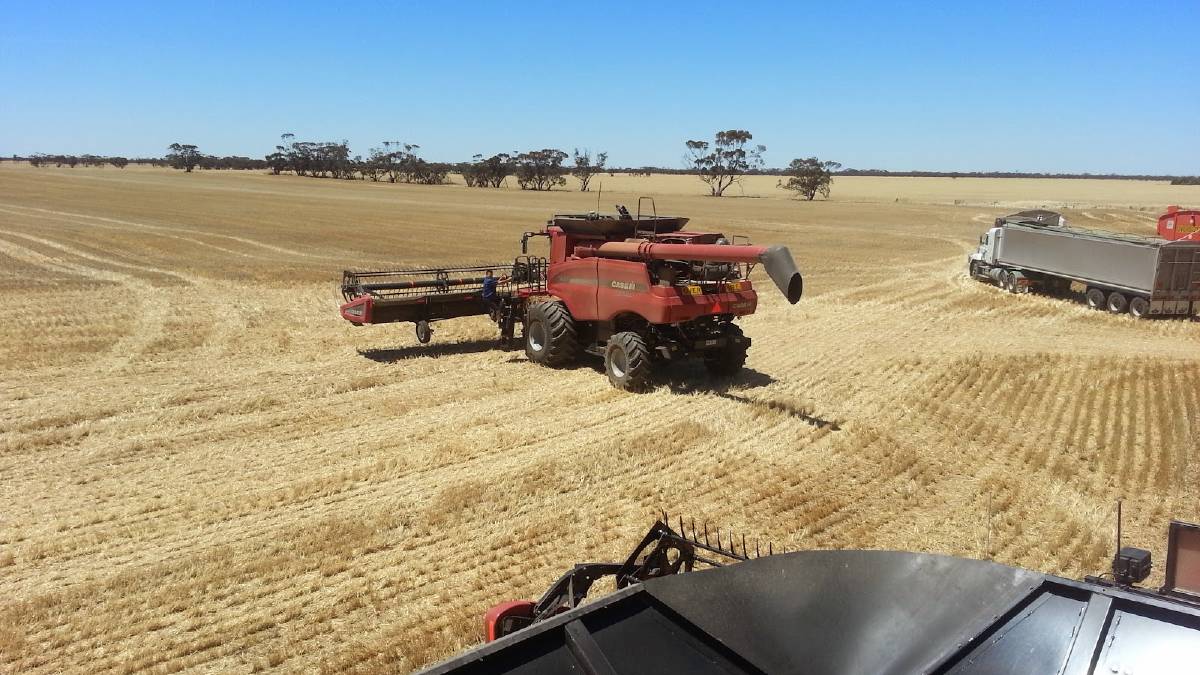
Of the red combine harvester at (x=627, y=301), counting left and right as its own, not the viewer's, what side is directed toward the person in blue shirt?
front

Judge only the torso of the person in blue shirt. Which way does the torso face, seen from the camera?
to the viewer's right

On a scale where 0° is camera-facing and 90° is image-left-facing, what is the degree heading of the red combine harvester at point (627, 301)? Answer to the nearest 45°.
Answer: approximately 135°

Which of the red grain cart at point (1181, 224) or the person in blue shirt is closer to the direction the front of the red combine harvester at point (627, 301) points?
the person in blue shirt
